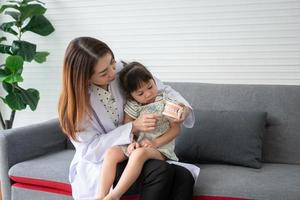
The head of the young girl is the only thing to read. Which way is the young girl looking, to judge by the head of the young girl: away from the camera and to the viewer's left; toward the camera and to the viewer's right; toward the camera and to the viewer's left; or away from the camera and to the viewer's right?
toward the camera and to the viewer's right

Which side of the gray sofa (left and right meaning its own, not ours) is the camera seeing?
front

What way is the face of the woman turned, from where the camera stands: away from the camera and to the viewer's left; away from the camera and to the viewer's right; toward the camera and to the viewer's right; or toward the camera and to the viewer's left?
toward the camera and to the viewer's right

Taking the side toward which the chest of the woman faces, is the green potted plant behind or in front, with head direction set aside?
behind

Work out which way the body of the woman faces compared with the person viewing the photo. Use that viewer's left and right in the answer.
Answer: facing the viewer and to the right of the viewer

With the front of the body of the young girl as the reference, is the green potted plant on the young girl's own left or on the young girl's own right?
on the young girl's own right

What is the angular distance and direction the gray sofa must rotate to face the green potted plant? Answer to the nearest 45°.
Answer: approximately 135° to its right
